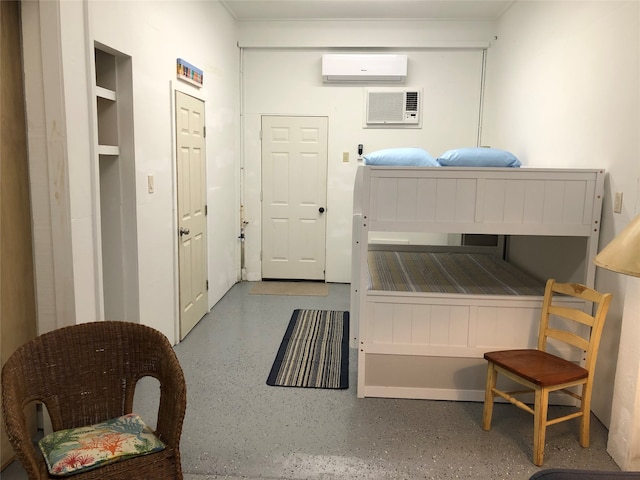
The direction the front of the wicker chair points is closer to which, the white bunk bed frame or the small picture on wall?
the white bunk bed frame

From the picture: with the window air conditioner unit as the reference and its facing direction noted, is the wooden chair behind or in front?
in front

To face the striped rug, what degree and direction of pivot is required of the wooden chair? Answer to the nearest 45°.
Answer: approximately 45° to its right

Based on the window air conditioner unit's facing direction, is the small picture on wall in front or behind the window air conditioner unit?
in front

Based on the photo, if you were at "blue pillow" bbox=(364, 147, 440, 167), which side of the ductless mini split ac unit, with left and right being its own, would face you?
front

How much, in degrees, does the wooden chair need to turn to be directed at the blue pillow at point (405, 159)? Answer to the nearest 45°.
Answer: approximately 90° to its right

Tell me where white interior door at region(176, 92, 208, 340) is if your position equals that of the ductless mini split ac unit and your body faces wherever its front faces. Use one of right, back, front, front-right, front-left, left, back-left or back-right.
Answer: front-right

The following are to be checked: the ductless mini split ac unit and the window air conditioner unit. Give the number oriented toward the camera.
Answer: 2

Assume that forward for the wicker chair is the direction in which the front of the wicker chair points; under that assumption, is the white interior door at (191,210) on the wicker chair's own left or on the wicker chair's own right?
on the wicker chair's own left

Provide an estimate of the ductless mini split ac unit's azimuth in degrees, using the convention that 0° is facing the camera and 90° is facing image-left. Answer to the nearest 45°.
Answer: approximately 0°

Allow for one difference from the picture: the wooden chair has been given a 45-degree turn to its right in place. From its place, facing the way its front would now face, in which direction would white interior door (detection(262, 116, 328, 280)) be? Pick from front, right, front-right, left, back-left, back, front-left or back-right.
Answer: front-right

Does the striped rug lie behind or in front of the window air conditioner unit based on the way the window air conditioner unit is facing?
in front
